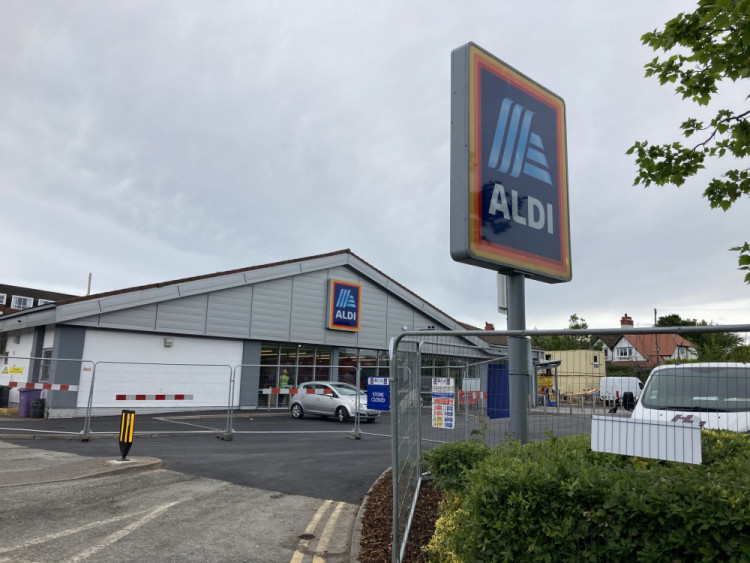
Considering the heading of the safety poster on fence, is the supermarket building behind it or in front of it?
behind

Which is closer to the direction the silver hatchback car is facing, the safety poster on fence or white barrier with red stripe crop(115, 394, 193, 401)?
the safety poster on fence

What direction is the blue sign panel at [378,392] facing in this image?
toward the camera

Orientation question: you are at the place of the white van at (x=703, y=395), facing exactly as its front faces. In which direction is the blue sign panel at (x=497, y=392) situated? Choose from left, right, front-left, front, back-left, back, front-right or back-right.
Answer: back-right

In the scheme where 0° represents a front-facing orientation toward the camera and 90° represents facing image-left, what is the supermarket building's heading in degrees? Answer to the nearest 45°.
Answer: approximately 315°

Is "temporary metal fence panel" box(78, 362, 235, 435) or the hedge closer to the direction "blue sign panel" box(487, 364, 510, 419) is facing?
the hedge

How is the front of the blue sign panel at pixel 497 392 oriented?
toward the camera

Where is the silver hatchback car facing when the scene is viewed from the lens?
facing the viewer and to the right of the viewer

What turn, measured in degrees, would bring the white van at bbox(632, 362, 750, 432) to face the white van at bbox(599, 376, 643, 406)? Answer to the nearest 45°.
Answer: approximately 135° to its right

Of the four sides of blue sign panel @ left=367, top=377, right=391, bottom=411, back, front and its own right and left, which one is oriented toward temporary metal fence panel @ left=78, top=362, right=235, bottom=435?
right
